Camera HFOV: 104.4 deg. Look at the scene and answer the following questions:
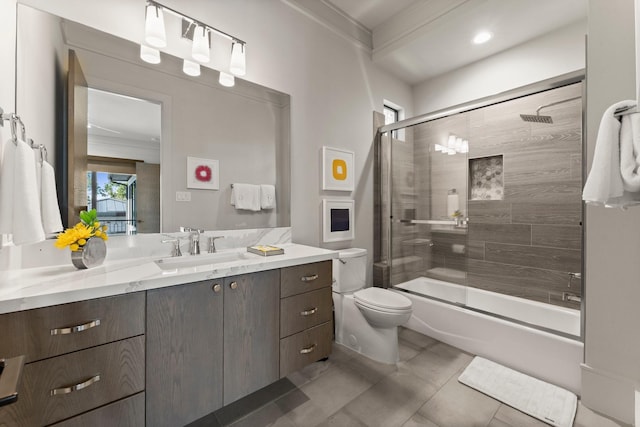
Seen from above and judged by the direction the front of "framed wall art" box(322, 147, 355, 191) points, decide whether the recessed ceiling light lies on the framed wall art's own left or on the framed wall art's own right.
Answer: on the framed wall art's own left

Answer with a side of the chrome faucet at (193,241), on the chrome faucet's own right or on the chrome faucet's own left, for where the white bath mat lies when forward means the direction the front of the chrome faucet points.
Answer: on the chrome faucet's own left

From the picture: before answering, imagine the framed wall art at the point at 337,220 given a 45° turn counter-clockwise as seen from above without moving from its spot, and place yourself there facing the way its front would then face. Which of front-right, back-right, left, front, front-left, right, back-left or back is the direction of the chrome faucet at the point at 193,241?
back-right

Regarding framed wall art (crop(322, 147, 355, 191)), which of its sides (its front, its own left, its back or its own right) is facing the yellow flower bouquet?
right

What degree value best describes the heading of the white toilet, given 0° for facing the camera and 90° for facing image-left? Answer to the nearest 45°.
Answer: approximately 315°

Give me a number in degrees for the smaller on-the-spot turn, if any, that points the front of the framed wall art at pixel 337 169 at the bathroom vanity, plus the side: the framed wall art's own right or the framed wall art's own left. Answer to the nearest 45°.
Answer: approximately 90° to the framed wall art's own right

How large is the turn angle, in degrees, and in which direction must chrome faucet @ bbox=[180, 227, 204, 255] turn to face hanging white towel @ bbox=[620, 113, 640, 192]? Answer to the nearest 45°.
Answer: approximately 45° to its left

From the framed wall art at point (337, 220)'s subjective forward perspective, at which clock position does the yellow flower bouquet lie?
The yellow flower bouquet is roughly at 3 o'clock from the framed wall art.

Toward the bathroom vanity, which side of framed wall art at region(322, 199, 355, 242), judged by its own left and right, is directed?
right

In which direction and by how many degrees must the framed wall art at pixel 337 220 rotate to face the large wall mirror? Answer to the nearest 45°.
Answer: approximately 90° to its right

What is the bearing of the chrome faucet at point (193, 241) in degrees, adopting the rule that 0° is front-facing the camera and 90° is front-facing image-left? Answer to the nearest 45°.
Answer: approximately 0°

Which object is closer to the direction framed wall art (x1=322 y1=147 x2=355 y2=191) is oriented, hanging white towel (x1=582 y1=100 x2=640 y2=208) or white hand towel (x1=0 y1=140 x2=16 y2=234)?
the hanging white towel
